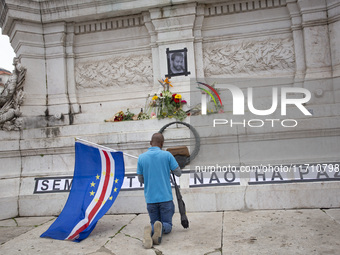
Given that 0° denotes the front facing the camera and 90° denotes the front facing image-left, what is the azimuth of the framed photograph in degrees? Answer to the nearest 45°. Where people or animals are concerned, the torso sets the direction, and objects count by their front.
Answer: approximately 0°
